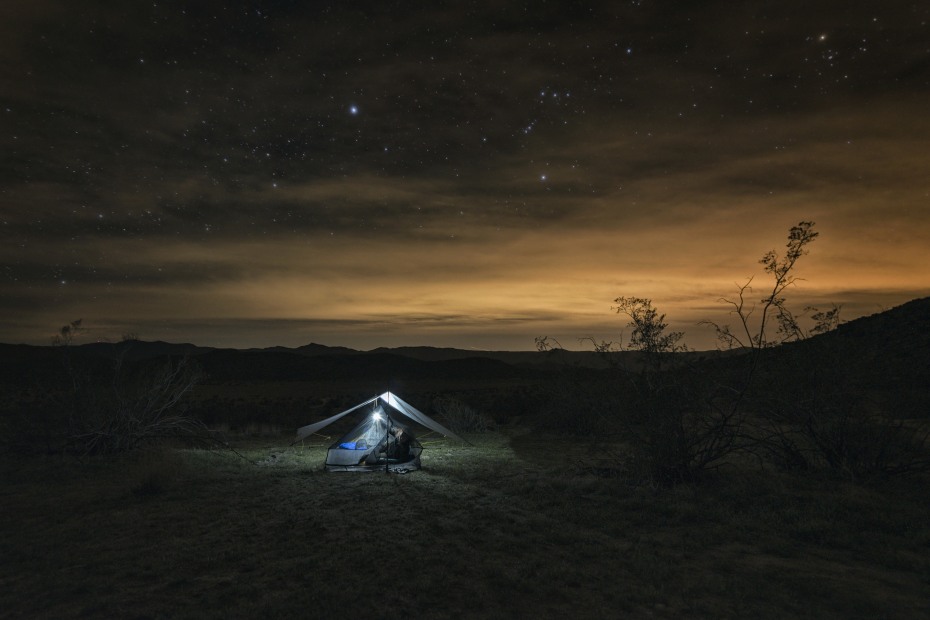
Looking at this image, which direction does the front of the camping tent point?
toward the camera

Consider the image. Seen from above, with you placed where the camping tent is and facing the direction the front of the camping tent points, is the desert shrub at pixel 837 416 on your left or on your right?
on your left

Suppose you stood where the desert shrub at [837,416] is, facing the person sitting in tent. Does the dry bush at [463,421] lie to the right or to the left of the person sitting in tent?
right

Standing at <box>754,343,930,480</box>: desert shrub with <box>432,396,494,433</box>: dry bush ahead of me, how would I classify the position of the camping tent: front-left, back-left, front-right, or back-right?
front-left

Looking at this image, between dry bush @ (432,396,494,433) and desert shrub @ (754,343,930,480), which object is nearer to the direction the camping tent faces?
the desert shrub

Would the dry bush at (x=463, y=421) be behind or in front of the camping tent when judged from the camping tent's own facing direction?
behind
